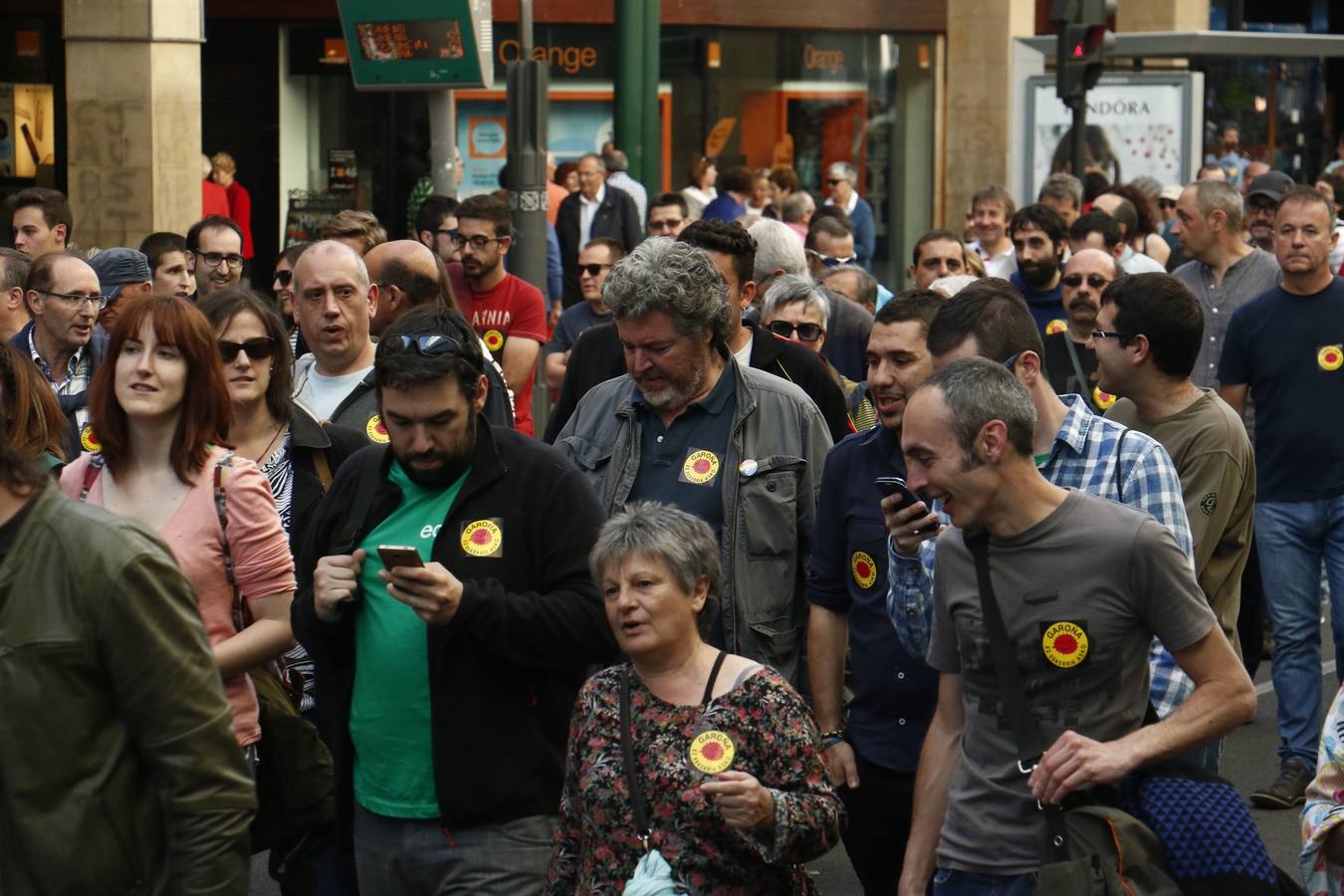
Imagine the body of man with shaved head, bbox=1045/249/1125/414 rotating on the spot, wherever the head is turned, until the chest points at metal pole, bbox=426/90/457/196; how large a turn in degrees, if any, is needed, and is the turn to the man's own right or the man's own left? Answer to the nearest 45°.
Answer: approximately 135° to the man's own right

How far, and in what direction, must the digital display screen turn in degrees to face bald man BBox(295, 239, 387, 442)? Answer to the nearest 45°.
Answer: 0° — it already faces them

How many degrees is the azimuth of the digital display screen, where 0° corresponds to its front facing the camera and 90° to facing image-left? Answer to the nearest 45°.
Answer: approximately 0°

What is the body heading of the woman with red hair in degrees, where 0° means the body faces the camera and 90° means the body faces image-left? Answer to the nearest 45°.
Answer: approximately 45°

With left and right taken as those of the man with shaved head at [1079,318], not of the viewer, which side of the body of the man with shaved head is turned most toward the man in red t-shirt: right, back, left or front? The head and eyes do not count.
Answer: right

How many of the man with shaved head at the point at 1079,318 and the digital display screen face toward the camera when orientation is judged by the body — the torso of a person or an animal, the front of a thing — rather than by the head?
2
